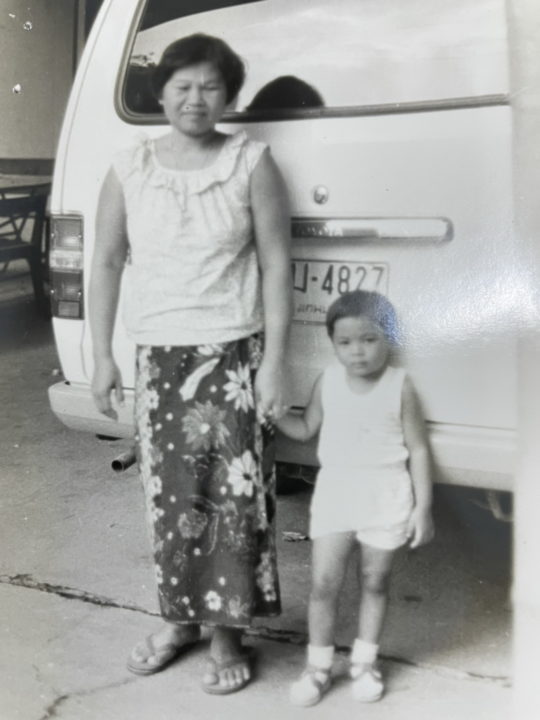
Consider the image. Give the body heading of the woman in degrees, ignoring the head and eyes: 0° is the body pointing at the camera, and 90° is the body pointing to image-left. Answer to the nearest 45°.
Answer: approximately 0°

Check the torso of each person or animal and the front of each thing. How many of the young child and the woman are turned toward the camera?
2

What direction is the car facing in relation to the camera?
away from the camera

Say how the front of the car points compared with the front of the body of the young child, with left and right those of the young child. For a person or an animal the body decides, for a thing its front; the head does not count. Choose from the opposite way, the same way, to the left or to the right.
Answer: the opposite way
